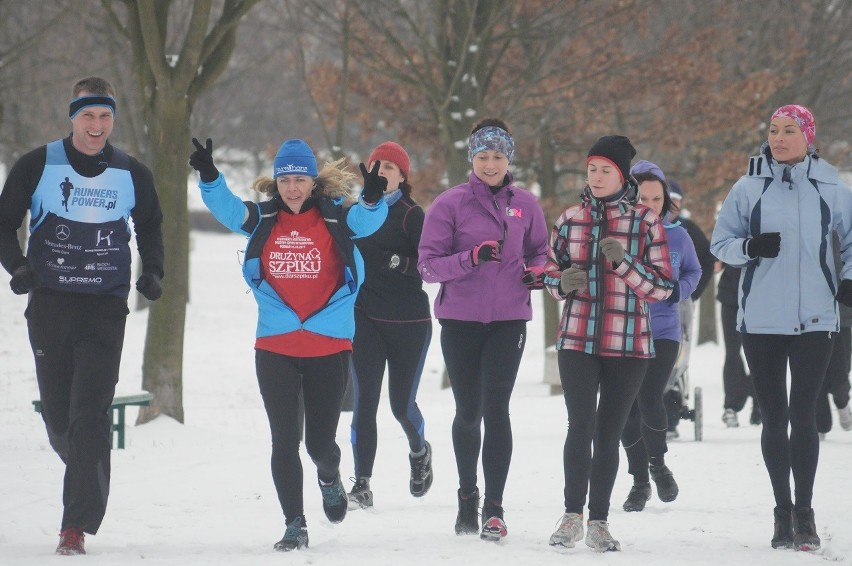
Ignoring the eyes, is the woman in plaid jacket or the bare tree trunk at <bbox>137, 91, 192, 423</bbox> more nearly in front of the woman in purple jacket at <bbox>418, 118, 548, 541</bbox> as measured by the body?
the woman in plaid jacket

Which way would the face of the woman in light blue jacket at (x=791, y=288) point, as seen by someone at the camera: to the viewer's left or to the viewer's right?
to the viewer's left

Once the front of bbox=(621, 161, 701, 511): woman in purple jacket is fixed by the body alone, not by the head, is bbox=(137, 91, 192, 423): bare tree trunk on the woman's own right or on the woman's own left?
on the woman's own right

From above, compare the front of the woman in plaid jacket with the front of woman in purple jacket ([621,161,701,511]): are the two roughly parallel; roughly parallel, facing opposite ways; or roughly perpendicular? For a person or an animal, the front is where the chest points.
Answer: roughly parallel

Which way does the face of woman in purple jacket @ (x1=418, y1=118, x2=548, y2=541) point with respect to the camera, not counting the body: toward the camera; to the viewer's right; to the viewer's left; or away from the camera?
toward the camera

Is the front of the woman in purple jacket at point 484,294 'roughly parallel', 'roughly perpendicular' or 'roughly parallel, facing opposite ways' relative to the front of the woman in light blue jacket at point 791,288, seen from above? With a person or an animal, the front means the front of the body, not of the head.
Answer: roughly parallel

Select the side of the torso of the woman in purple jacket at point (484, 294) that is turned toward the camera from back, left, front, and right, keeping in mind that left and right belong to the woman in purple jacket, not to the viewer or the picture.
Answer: front

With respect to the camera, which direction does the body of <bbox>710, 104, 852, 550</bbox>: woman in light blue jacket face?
toward the camera

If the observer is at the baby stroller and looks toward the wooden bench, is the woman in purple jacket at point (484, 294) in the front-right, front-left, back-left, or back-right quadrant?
front-left

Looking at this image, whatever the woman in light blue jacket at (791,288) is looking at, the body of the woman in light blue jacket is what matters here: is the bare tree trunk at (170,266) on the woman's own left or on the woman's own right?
on the woman's own right

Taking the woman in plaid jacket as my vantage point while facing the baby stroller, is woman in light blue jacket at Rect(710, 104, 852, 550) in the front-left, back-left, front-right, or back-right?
front-right

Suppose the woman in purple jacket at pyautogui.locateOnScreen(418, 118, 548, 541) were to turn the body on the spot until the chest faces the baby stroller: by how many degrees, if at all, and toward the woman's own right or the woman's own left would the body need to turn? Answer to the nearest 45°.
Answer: approximately 135° to the woman's own left

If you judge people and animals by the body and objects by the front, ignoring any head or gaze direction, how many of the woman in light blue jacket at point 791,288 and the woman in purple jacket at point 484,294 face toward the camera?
2

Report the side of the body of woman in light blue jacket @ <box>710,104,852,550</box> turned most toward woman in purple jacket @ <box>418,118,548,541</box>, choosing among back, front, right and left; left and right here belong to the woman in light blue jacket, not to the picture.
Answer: right
